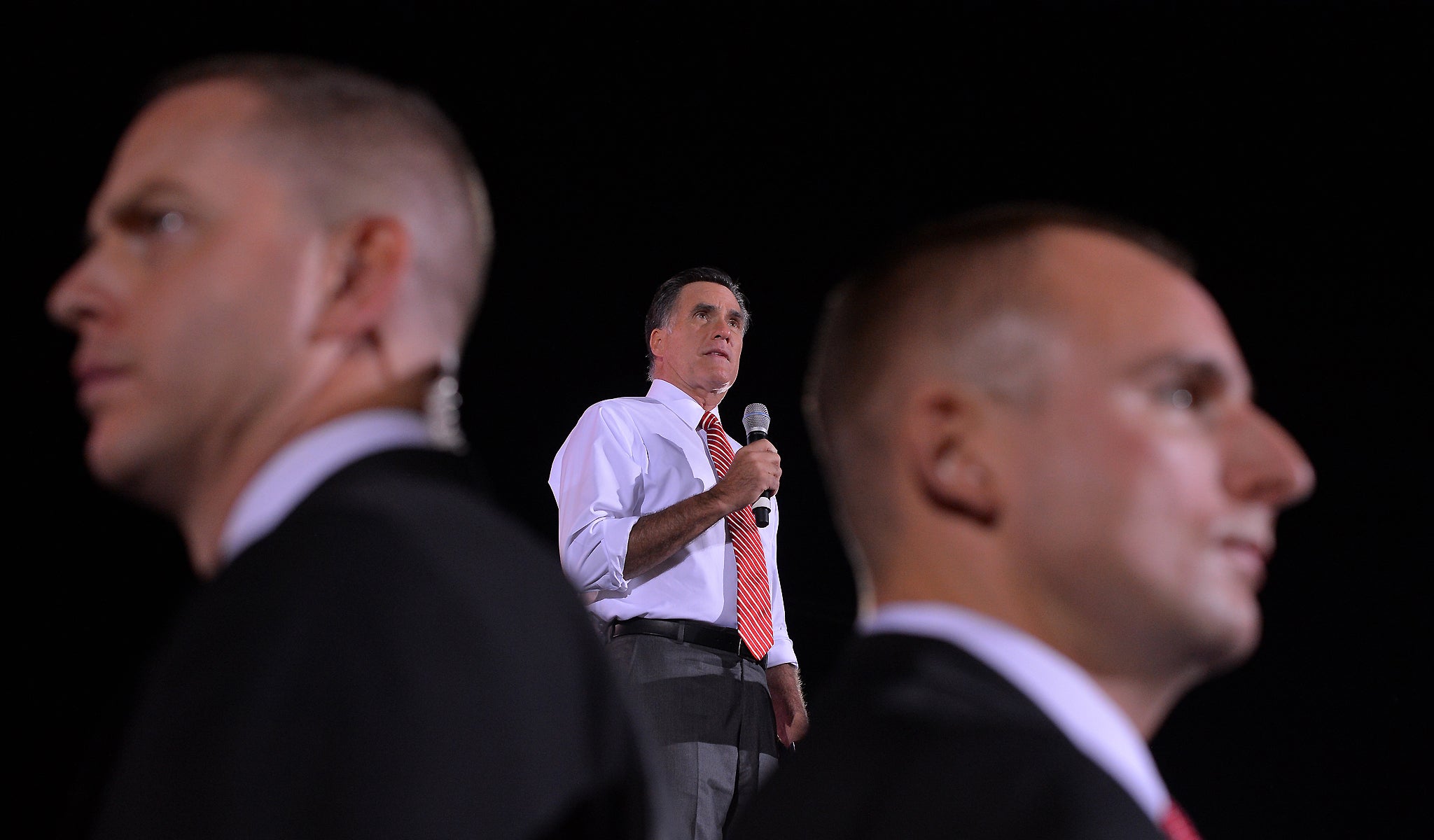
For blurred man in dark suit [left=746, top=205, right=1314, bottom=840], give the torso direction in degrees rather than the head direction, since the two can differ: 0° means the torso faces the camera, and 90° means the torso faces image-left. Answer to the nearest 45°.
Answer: approximately 270°

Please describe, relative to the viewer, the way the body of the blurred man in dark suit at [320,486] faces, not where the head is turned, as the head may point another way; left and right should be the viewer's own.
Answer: facing to the left of the viewer

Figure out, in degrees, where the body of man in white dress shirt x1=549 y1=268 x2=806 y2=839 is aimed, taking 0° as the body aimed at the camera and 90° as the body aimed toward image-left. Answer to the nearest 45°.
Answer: approximately 315°

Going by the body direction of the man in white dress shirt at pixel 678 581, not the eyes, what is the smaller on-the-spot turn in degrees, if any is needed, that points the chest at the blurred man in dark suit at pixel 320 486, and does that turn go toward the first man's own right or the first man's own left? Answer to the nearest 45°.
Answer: approximately 45° to the first man's own right

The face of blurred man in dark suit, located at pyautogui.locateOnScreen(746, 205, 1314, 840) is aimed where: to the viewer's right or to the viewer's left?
to the viewer's right

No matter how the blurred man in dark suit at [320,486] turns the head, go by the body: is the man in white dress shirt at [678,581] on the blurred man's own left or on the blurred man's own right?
on the blurred man's own right

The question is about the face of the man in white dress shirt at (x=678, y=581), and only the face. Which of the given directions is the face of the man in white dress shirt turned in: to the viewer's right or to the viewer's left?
to the viewer's right

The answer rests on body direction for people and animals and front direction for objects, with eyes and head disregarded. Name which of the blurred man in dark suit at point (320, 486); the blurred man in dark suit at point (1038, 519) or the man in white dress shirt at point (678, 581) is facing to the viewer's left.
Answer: the blurred man in dark suit at point (320, 486)

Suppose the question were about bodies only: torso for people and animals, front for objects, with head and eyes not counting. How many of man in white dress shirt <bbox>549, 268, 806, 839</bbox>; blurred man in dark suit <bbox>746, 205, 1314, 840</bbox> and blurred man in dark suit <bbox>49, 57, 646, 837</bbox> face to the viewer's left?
1

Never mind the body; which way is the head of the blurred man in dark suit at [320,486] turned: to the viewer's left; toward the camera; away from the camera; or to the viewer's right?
to the viewer's left

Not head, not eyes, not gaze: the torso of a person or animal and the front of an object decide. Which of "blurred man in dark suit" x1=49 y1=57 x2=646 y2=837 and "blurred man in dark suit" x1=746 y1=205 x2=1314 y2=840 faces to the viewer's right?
"blurred man in dark suit" x1=746 y1=205 x2=1314 y2=840

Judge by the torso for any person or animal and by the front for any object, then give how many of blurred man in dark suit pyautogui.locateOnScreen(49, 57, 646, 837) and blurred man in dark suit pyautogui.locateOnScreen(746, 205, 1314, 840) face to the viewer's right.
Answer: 1
